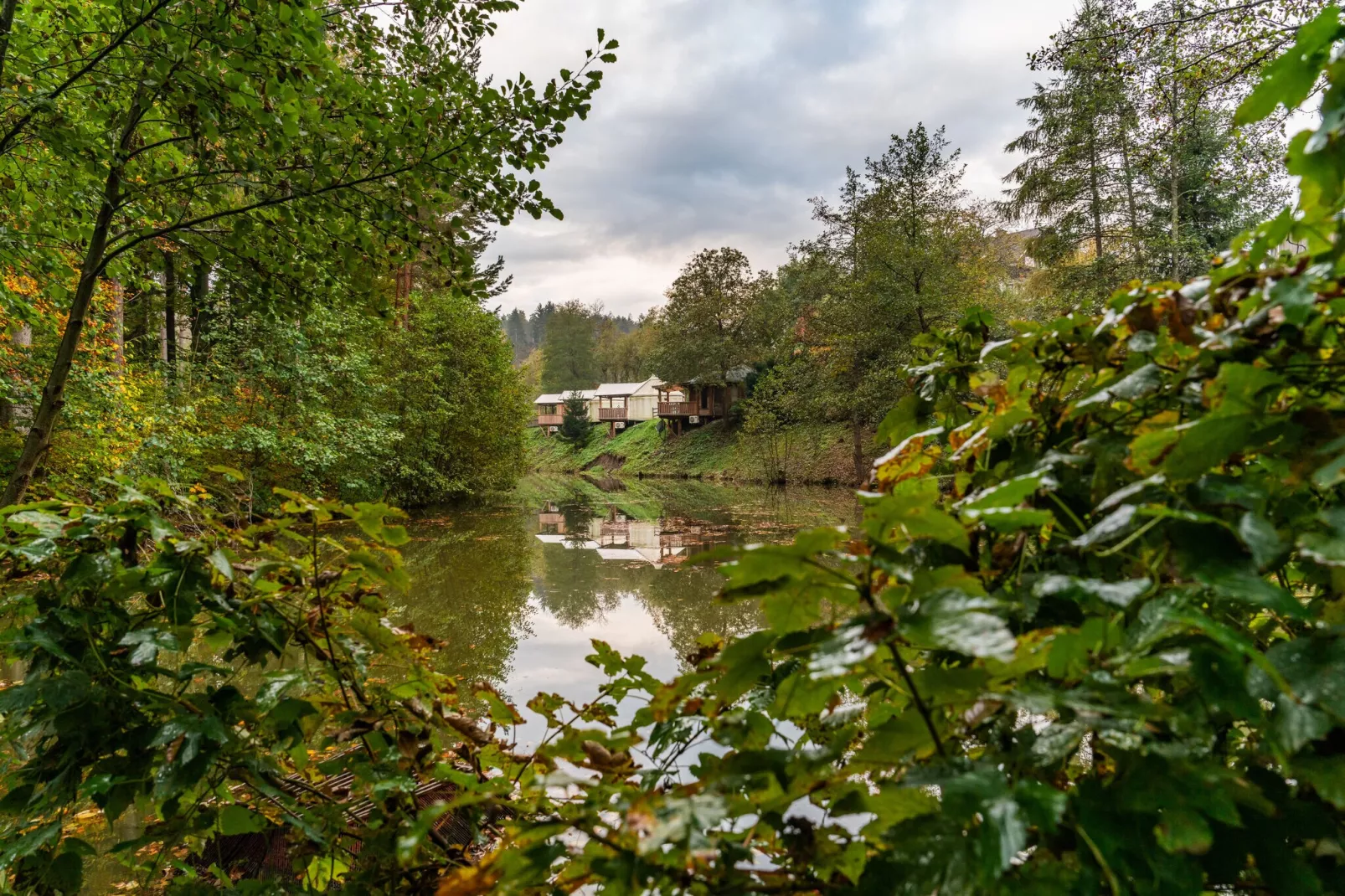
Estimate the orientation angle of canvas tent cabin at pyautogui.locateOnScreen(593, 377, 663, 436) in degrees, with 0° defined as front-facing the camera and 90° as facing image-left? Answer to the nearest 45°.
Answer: approximately 45°

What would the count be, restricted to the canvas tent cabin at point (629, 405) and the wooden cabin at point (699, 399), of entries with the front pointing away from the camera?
0

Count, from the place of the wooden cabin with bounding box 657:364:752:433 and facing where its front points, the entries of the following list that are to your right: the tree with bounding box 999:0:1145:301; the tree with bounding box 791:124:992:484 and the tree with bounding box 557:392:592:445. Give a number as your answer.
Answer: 1

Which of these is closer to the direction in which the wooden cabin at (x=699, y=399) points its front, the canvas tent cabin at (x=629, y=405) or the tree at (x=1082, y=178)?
the tree

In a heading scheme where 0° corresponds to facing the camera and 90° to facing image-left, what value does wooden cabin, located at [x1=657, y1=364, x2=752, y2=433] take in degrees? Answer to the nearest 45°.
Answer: approximately 45°

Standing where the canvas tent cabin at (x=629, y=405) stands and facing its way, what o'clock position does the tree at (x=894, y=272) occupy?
The tree is roughly at 10 o'clock from the canvas tent cabin.

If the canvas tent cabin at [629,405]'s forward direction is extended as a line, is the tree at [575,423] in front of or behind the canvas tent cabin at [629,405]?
in front

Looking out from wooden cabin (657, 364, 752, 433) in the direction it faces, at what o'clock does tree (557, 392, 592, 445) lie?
The tree is roughly at 3 o'clock from the wooden cabin.

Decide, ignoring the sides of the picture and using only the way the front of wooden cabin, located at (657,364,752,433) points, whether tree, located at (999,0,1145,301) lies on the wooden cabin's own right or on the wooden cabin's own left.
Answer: on the wooden cabin's own left

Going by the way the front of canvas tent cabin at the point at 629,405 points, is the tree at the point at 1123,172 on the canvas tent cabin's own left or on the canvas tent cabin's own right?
on the canvas tent cabin's own left
